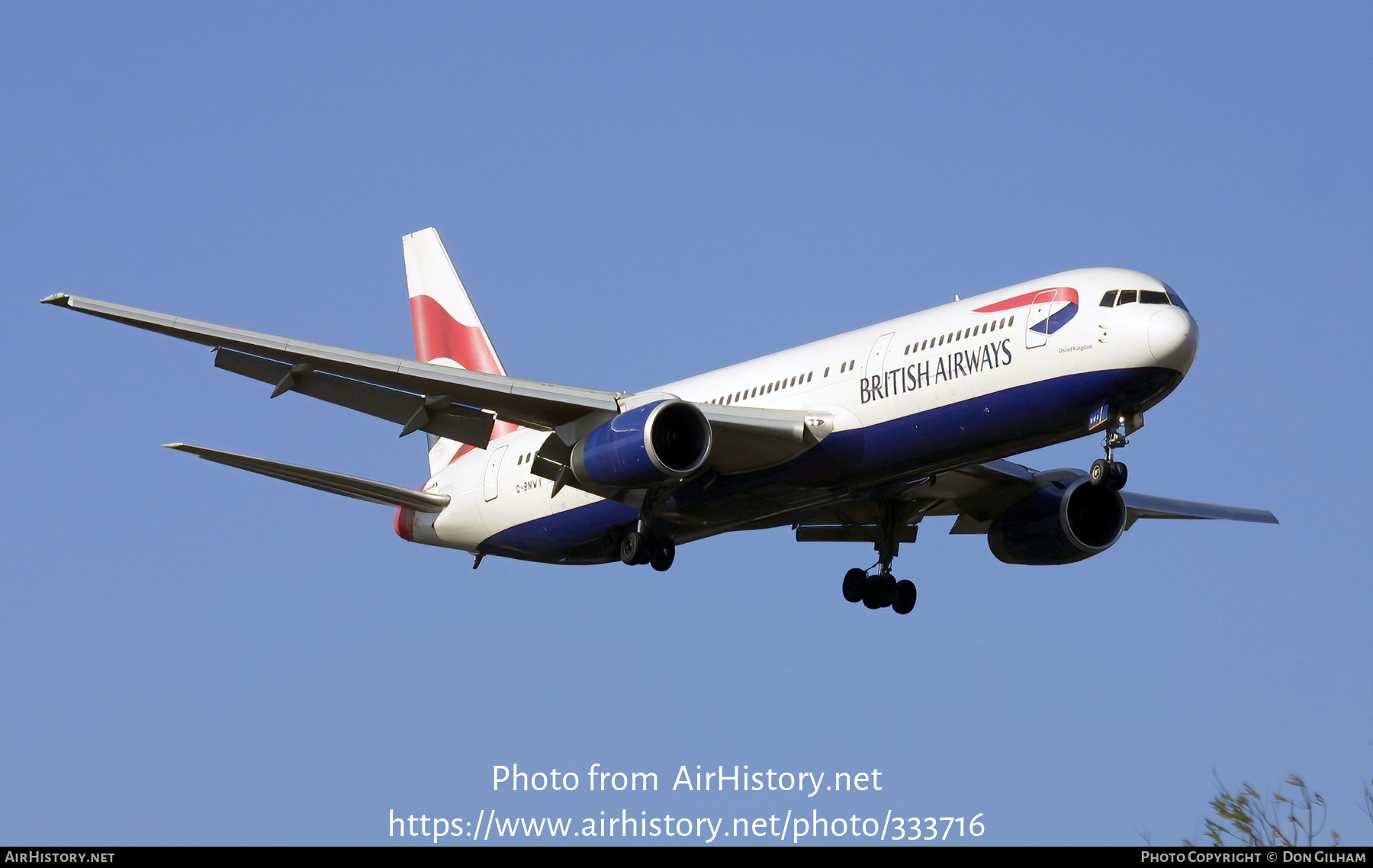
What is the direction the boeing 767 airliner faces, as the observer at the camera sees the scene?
facing the viewer and to the right of the viewer
